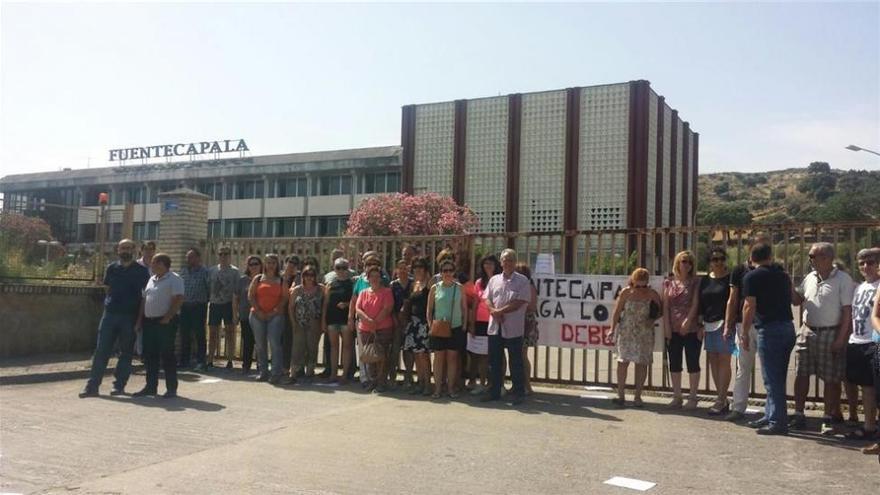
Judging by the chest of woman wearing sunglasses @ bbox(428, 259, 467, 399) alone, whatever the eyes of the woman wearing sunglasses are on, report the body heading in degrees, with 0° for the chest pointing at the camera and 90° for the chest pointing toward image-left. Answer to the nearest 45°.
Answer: approximately 0°

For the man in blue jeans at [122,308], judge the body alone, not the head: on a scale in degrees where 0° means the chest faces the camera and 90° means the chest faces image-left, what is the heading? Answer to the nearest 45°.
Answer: approximately 0°

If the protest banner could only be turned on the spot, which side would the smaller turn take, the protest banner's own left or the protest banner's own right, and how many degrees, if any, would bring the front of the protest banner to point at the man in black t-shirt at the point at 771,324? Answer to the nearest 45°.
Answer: approximately 45° to the protest banner's own left

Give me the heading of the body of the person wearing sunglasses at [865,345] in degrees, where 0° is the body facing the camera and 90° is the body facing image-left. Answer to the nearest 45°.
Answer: approximately 45°

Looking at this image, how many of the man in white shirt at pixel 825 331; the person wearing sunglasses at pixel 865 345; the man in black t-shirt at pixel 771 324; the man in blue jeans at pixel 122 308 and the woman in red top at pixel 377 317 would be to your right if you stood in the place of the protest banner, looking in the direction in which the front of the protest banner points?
2

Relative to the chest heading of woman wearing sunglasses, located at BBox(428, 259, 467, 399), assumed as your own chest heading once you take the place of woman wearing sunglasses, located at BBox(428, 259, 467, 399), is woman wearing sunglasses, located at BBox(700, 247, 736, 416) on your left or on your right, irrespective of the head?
on your left

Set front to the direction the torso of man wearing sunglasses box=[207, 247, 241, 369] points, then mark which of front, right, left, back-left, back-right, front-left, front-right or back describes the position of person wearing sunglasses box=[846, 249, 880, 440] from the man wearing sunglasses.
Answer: front-left

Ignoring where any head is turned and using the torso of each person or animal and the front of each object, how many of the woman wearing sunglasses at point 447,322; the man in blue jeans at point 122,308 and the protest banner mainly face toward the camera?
3
